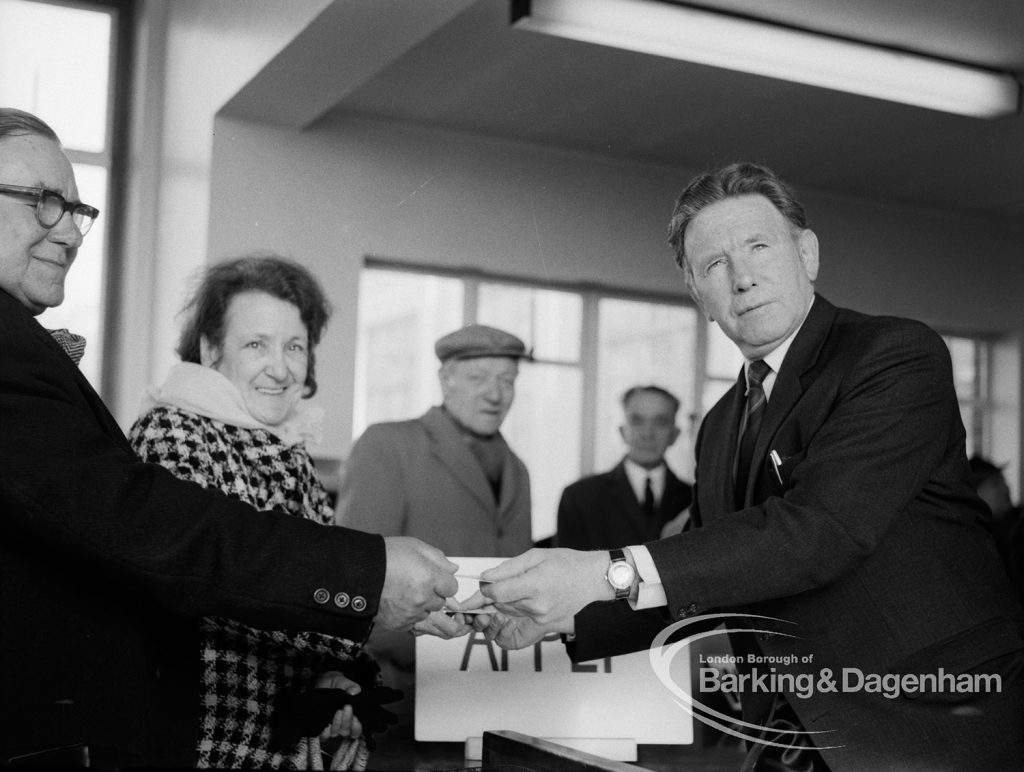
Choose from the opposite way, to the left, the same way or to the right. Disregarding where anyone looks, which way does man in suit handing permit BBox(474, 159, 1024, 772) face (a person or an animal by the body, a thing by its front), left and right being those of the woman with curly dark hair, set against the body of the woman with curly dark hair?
to the right

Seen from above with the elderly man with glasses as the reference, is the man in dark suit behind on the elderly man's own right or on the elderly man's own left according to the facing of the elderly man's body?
on the elderly man's own left

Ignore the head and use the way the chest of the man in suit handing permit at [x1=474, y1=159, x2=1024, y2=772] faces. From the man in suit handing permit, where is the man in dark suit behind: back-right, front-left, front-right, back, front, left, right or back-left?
back-right

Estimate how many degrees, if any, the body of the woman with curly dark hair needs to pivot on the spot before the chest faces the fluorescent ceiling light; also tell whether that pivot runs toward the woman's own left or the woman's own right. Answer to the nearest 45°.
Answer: approximately 90° to the woman's own left

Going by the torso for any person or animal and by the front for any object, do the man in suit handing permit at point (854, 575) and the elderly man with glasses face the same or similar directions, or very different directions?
very different directions

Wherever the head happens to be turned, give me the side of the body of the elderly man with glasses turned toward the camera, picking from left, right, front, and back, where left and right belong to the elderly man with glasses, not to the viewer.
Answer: right

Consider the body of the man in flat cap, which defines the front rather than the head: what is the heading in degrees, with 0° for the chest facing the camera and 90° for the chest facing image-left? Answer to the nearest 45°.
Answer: approximately 315°

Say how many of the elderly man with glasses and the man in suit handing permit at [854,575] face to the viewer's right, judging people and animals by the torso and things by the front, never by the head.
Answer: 1
